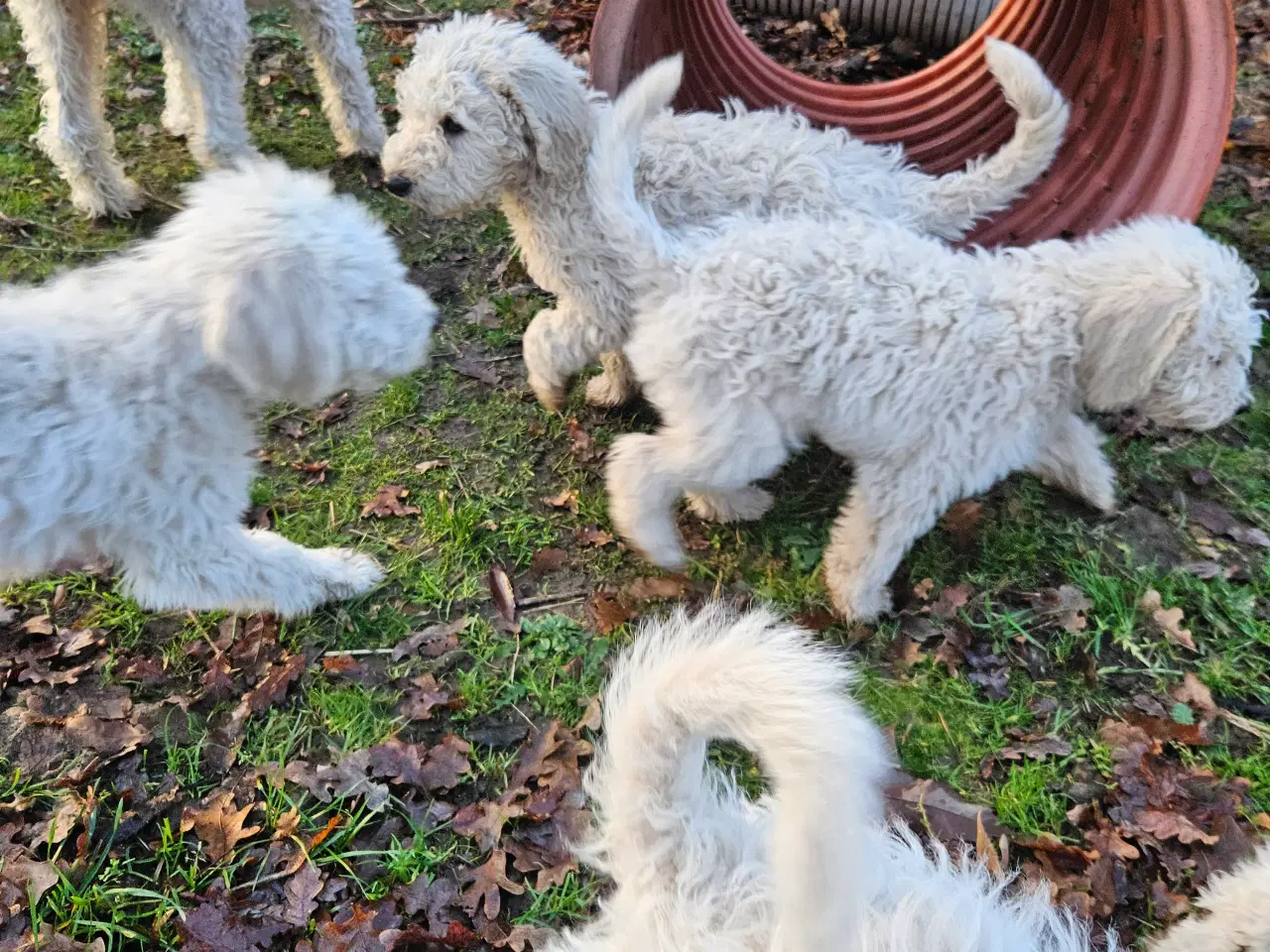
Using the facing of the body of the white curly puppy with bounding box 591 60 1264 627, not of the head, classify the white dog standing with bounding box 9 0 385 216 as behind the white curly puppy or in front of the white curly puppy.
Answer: behind

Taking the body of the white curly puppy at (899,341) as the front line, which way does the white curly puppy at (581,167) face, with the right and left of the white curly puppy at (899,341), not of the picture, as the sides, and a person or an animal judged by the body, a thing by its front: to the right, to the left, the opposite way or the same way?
the opposite way

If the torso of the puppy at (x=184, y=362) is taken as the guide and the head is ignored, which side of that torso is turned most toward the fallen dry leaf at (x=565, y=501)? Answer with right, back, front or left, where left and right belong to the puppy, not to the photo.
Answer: front

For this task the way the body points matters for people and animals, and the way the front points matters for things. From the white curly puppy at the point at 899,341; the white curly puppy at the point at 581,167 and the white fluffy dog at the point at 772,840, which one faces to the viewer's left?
the white curly puppy at the point at 581,167

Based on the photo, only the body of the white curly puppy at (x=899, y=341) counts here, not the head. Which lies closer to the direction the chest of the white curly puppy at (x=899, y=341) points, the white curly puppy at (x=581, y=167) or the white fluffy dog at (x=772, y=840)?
the white fluffy dog

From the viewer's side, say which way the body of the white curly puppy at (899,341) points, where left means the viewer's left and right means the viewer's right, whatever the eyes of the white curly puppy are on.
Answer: facing to the right of the viewer

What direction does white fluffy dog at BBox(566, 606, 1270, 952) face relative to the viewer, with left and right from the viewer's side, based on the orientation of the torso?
facing to the right of the viewer

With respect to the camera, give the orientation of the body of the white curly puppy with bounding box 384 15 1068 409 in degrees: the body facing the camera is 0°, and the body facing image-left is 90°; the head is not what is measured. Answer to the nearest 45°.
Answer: approximately 90°

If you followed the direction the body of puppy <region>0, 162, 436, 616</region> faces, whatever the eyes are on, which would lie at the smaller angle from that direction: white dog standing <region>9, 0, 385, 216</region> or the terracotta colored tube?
the terracotta colored tube

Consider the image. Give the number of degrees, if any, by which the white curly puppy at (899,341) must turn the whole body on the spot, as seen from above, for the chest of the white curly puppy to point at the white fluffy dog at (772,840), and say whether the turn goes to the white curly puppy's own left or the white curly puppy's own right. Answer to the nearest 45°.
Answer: approximately 90° to the white curly puppy's own right

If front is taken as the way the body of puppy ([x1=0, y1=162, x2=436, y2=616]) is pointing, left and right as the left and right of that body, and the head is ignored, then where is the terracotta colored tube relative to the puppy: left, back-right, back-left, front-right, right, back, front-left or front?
front

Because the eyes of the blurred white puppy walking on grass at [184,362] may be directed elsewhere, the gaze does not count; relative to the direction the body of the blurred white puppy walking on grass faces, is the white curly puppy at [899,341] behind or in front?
in front

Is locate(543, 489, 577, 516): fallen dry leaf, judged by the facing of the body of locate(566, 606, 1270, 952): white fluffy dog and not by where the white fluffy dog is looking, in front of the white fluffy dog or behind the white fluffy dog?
behind

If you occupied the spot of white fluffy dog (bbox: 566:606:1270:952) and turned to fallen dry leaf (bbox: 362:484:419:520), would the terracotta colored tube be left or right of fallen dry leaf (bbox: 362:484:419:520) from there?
right

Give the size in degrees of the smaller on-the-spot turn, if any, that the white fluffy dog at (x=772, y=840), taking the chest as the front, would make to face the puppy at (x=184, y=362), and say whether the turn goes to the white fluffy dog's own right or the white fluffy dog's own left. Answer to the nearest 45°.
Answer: approximately 180°

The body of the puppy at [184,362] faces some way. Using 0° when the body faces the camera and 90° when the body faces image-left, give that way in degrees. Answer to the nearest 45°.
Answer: approximately 270°

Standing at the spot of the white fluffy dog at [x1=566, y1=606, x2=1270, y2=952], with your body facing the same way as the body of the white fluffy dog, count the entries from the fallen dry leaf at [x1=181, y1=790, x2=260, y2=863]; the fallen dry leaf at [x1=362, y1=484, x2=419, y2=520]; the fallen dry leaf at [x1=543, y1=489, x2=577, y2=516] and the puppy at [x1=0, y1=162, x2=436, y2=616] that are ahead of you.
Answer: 0

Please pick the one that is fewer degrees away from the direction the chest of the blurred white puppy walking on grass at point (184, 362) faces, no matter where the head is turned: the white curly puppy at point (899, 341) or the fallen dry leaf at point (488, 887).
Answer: the white curly puppy
